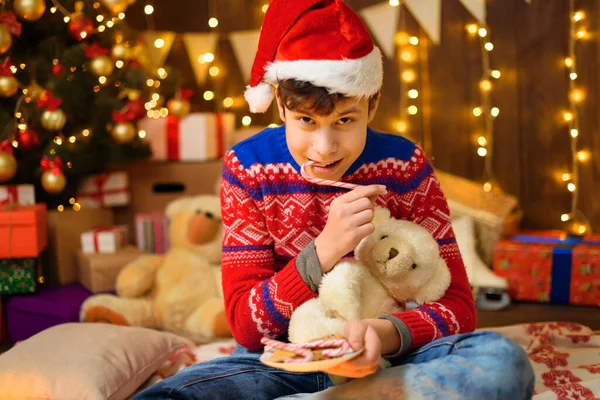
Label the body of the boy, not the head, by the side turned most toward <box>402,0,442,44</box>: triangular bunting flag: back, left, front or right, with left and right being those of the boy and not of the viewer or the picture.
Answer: back

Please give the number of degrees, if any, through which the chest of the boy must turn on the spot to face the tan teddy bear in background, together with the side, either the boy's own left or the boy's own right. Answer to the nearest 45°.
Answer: approximately 135° to the boy's own right

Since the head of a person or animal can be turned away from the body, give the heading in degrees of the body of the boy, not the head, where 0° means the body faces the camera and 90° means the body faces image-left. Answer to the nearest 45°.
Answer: approximately 0°

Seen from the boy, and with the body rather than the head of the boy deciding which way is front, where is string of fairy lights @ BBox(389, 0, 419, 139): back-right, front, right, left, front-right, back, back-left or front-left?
back

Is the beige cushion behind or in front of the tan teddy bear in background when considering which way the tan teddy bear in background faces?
in front

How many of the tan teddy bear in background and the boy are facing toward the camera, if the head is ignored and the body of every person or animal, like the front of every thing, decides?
2

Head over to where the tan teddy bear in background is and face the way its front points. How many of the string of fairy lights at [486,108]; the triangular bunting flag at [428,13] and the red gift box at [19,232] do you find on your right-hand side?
1
